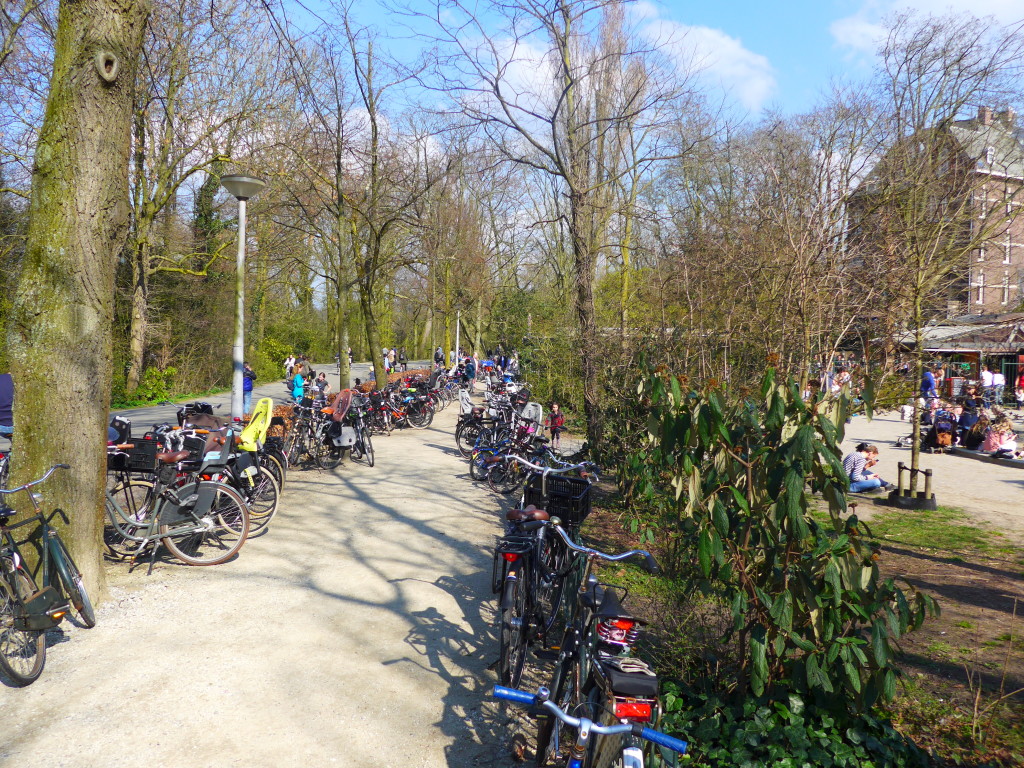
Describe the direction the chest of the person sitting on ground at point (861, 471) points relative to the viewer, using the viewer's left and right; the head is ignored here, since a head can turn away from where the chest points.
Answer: facing to the right of the viewer

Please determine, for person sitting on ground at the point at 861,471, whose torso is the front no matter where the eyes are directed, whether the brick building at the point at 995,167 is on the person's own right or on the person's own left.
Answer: on the person's own left

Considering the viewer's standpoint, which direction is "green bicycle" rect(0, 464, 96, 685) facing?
facing away from the viewer and to the right of the viewer

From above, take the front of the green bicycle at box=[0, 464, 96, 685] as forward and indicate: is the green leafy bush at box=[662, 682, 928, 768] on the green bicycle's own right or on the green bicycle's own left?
on the green bicycle's own right

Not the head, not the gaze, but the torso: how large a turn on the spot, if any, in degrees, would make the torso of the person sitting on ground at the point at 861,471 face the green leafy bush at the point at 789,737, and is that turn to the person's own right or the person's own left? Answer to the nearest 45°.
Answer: approximately 90° to the person's own right
